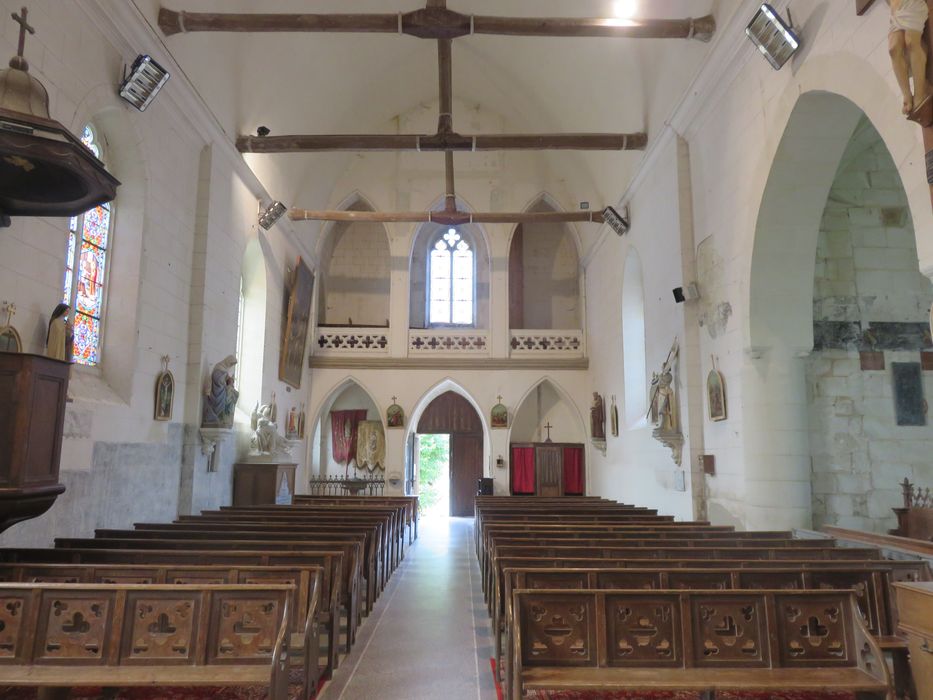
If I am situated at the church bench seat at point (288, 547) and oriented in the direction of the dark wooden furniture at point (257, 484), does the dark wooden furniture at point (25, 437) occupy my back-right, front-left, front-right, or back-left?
back-left

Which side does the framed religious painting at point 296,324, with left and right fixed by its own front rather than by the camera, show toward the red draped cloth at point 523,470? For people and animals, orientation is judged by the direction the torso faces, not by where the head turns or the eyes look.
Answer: front

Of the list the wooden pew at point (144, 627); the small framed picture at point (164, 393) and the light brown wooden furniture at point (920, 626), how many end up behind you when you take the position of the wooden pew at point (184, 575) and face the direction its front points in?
1

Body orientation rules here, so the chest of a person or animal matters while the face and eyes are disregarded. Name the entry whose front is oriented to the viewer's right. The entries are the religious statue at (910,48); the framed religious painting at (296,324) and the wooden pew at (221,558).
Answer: the framed religious painting

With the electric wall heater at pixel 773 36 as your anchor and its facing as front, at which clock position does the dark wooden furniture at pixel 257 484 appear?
The dark wooden furniture is roughly at 2 o'clock from the electric wall heater.

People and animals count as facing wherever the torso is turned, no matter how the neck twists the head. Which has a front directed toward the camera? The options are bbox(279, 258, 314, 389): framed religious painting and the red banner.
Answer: the red banner

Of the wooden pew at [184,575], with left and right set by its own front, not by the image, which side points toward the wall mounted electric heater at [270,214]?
back

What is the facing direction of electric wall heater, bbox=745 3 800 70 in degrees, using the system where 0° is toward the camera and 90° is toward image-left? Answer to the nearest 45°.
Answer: approximately 45°

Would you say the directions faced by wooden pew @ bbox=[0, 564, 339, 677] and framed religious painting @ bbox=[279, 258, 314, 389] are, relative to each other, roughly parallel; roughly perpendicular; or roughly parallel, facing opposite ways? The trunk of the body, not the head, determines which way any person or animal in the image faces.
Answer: roughly perpendicular

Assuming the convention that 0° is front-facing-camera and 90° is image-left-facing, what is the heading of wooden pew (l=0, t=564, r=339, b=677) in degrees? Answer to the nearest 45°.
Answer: approximately 0°

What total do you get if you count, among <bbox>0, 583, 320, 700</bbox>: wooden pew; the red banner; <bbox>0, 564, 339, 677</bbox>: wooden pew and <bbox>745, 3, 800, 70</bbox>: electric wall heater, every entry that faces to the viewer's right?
0

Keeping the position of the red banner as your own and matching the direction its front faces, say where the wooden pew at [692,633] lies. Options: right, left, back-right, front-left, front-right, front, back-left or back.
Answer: front

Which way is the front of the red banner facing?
toward the camera

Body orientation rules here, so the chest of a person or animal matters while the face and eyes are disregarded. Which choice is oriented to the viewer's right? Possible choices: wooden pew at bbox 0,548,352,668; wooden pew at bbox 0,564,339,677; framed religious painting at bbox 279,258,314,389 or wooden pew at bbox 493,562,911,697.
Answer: the framed religious painting

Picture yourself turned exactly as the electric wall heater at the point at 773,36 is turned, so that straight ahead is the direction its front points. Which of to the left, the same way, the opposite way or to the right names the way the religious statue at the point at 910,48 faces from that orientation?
the same way

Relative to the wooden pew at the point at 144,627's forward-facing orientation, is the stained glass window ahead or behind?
behind

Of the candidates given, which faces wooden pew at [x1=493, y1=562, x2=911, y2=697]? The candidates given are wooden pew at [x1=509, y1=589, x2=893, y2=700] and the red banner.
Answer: the red banner
